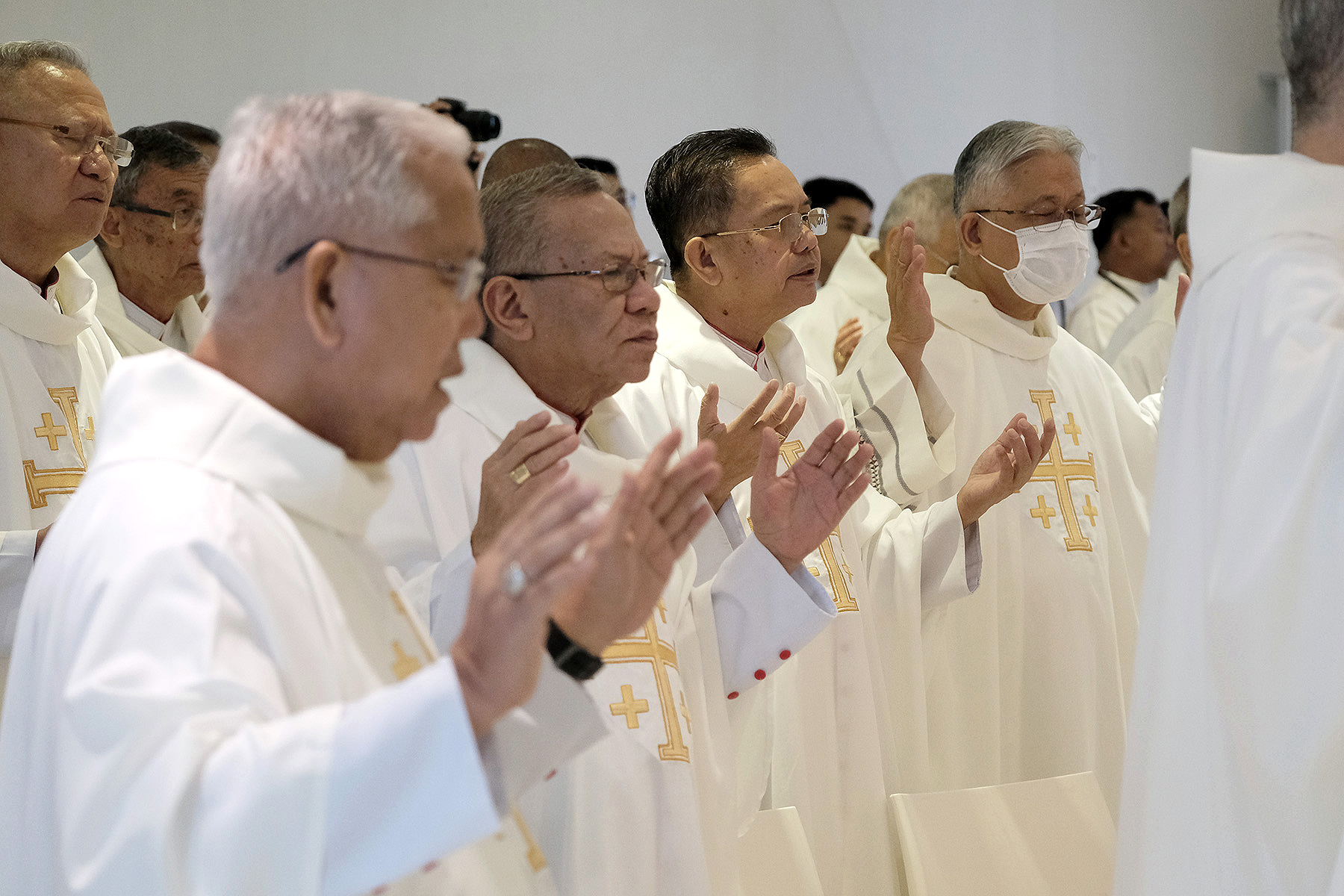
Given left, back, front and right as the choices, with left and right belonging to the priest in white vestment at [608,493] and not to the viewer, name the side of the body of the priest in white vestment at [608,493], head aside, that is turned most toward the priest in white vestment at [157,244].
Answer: back

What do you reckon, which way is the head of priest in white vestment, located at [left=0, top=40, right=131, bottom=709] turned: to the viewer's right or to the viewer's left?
to the viewer's right

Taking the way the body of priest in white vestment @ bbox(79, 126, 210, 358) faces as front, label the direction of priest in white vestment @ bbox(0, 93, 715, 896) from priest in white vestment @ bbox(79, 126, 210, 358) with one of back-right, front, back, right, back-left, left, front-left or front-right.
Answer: front-right

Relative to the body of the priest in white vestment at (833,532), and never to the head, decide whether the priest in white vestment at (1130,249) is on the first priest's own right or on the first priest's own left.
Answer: on the first priest's own left

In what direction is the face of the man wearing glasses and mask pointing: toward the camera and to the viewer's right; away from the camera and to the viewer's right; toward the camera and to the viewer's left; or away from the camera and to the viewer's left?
toward the camera and to the viewer's right

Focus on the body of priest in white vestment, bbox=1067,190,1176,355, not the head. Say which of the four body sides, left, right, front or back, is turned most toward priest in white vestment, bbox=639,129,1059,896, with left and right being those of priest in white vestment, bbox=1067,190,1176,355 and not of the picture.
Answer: right
